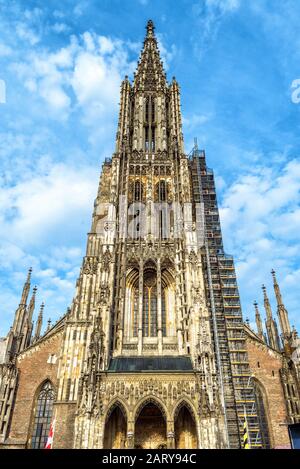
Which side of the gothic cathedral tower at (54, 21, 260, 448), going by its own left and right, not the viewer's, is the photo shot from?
front
